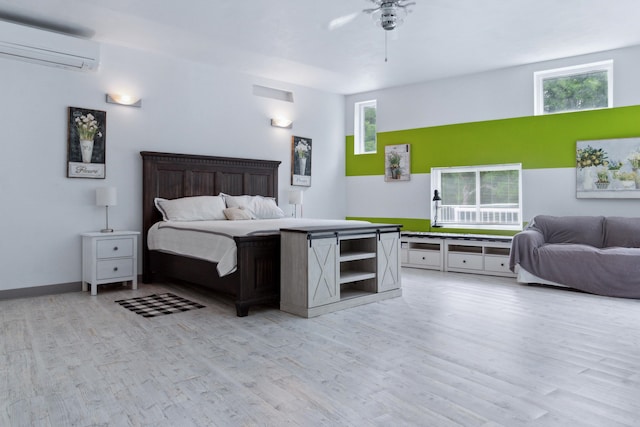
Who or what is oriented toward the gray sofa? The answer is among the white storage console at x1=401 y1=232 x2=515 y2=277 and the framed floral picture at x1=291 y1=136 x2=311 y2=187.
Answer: the framed floral picture

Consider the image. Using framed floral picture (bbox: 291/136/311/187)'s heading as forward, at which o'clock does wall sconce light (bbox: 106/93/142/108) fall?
The wall sconce light is roughly at 3 o'clock from the framed floral picture.

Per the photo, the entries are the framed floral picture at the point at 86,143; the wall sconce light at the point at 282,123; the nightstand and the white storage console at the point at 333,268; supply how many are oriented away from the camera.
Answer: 0

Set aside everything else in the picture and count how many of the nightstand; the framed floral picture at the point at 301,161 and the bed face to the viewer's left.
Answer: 0

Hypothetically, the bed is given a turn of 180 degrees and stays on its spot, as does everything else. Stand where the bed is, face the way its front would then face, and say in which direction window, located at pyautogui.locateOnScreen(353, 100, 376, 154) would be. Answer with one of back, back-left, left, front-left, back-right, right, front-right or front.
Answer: right

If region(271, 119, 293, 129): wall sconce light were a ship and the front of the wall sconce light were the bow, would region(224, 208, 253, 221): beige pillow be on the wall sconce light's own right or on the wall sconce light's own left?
on the wall sconce light's own right

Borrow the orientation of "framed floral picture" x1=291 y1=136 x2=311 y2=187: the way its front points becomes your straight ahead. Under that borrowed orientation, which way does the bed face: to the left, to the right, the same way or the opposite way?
the same way

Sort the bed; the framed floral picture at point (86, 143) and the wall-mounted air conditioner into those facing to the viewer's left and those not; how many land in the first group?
0

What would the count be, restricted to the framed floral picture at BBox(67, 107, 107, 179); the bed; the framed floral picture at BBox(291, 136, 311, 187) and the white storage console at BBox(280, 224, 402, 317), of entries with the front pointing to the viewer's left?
0

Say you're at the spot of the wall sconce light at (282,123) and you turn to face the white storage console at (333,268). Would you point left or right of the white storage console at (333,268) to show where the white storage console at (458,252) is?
left

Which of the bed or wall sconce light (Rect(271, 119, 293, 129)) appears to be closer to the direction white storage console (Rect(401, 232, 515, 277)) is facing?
the bed

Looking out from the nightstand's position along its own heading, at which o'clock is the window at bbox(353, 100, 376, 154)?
The window is roughly at 10 o'clock from the nightstand.

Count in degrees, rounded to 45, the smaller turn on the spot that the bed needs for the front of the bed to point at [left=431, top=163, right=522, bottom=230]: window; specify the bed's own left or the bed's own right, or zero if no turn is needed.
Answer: approximately 45° to the bed's own left

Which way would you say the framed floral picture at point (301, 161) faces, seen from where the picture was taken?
facing the viewer and to the right of the viewer

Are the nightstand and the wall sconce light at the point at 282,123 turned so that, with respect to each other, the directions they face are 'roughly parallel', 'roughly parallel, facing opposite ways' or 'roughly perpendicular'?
roughly parallel
